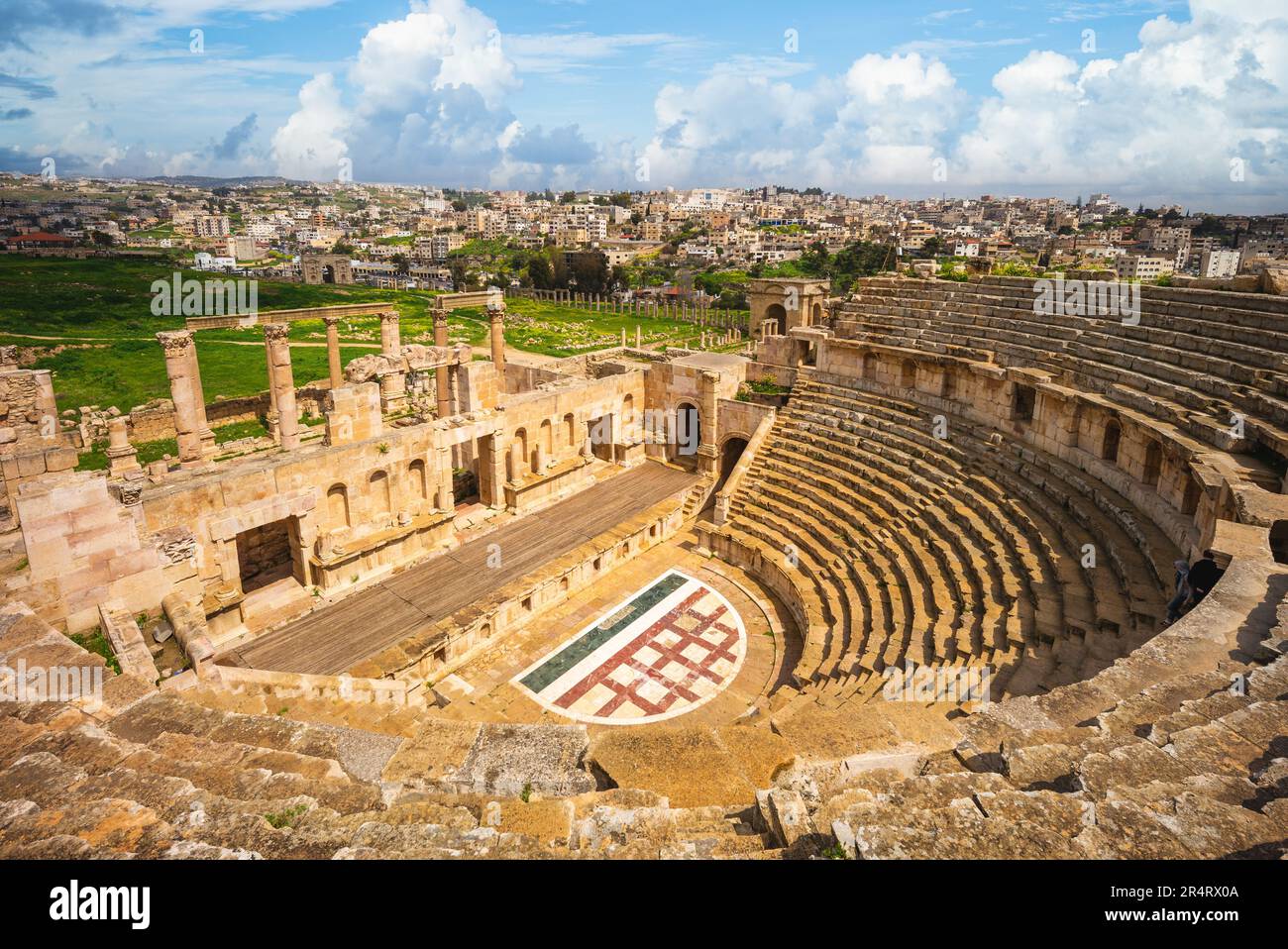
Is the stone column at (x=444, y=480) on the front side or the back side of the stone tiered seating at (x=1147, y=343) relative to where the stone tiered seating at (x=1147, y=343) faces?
on the front side

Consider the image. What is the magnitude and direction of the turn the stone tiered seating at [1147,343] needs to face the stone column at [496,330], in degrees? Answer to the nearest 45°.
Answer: approximately 45° to its right

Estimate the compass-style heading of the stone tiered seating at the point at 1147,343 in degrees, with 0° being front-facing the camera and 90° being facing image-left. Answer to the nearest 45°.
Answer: approximately 45°

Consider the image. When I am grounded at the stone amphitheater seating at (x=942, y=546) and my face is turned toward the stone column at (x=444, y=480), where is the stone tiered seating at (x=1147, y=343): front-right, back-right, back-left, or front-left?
back-right

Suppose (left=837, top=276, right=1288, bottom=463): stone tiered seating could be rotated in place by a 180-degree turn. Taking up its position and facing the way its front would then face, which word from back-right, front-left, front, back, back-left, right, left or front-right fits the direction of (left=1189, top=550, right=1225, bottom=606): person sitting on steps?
back-right

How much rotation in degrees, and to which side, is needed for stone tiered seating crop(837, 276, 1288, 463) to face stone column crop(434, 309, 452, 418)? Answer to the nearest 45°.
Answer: approximately 45° to its right
